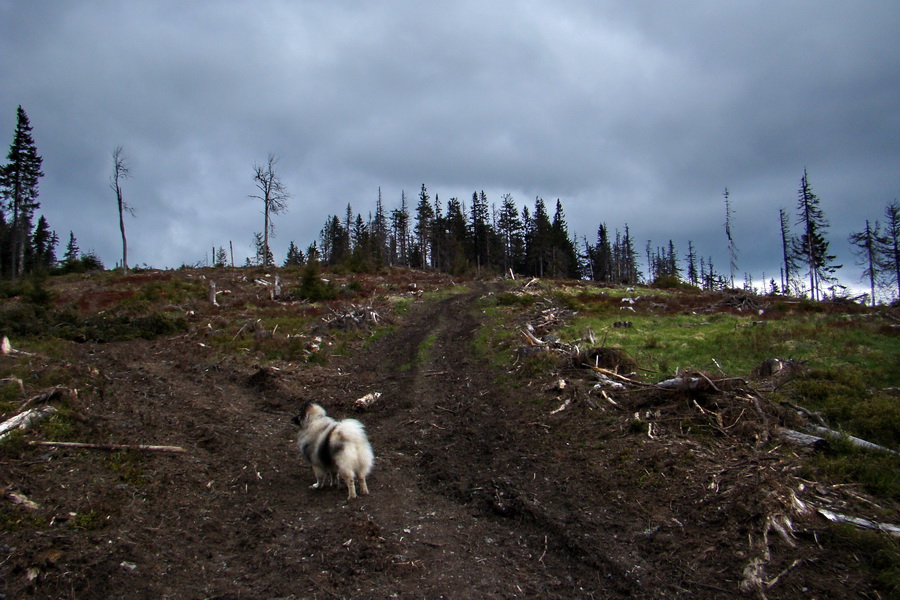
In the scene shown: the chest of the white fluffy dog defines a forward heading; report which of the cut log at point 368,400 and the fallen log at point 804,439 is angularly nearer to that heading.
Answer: the cut log

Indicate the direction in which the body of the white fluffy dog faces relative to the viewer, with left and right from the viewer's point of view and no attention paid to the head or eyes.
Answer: facing away from the viewer and to the left of the viewer

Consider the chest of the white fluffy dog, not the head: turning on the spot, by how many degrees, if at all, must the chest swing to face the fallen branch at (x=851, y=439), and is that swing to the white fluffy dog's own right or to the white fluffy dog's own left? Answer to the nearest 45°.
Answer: approximately 135° to the white fluffy dog's own right

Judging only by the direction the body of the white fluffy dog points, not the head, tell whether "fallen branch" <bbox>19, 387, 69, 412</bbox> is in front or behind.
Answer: in front

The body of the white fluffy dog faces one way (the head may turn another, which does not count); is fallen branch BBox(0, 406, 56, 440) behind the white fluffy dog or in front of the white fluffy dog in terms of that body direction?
in front

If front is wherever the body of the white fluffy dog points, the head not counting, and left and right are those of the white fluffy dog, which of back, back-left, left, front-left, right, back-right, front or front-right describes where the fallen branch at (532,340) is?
right

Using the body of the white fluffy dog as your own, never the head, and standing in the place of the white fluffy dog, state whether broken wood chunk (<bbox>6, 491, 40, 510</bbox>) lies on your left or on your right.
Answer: on your left

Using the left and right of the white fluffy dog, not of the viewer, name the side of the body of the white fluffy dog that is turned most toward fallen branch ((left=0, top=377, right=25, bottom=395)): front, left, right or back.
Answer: front

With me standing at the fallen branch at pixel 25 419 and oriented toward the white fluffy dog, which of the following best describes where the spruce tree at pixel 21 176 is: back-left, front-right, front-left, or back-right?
back-left

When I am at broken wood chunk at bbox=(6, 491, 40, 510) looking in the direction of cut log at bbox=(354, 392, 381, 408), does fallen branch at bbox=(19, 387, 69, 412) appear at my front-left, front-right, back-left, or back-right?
front-left
